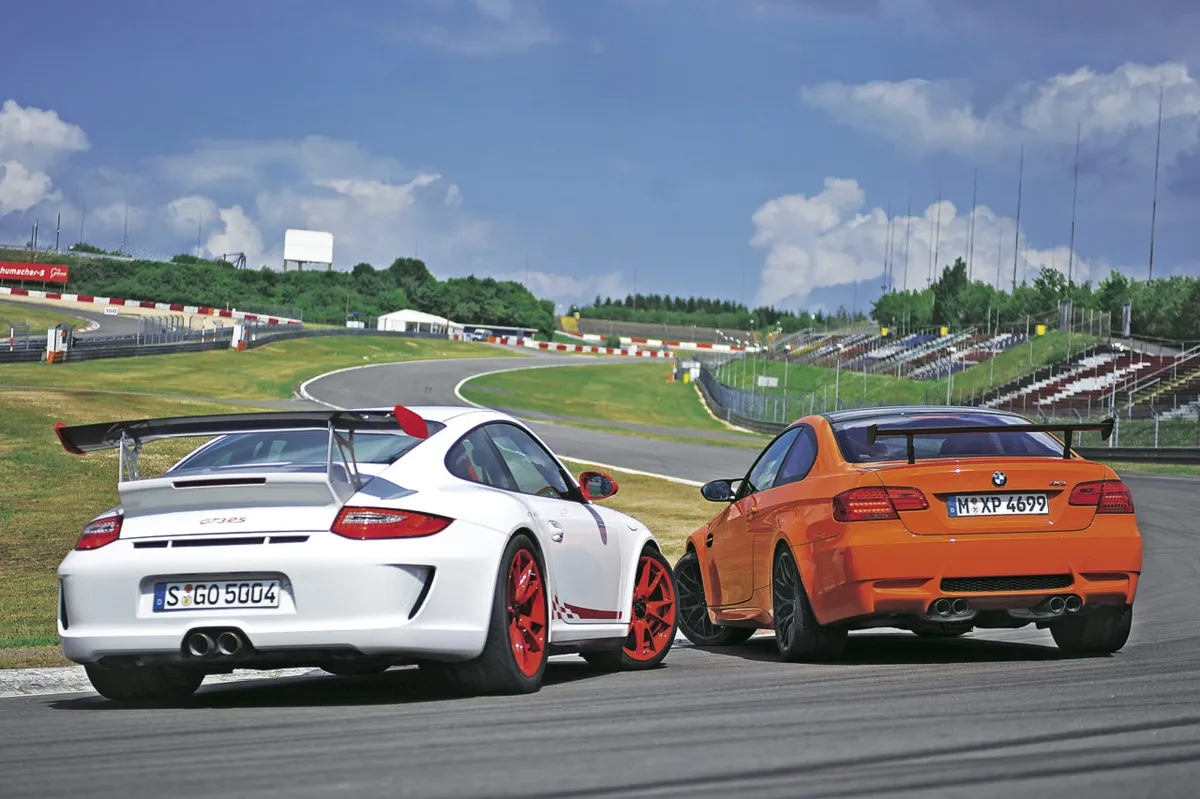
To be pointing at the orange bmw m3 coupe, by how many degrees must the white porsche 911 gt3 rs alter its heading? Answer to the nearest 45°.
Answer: approximately 45° to its right

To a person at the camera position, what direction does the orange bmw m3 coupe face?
facing away from the viewer and to the left of the viewer

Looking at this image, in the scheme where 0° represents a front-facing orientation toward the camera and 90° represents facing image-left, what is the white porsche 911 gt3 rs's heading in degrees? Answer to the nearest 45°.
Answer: approximately 225°

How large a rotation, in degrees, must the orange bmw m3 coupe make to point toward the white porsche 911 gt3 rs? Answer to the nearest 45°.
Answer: approximately 90° to its left
